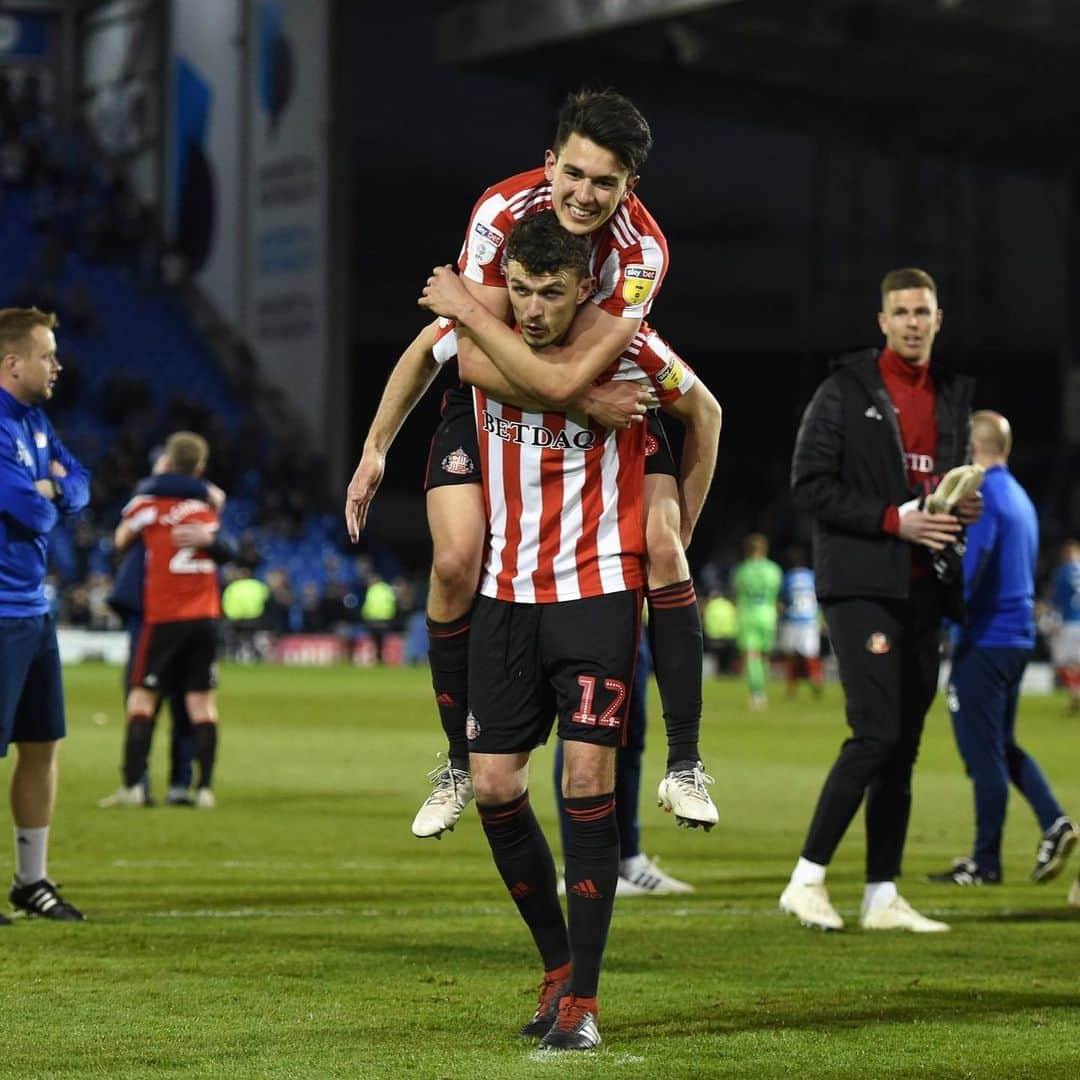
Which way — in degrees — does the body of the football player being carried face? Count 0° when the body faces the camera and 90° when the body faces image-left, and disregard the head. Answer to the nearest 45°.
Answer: approximately 0°

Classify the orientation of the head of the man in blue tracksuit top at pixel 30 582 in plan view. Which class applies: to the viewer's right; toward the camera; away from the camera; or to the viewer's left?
to the viewer's right

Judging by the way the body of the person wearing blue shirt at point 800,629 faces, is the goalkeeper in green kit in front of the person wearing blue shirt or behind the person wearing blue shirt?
behind

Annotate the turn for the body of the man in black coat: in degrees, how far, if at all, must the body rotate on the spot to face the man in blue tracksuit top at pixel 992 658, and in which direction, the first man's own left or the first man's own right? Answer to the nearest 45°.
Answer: approximately 135° to the first man's own left

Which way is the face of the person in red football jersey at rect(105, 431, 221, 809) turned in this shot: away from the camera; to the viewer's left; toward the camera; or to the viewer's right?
away from the camera

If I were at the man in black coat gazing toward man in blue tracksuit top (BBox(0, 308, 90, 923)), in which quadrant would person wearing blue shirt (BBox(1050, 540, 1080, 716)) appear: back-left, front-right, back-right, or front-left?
back-right

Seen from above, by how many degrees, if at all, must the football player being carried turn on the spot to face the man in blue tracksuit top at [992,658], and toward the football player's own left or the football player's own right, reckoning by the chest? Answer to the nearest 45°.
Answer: approximately 135° to the football player's own left

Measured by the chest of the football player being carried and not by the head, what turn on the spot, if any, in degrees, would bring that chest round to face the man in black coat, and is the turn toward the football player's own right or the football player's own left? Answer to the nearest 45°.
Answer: approximately 135° to the football player's own left

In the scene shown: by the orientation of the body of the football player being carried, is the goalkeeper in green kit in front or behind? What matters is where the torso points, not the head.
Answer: behind

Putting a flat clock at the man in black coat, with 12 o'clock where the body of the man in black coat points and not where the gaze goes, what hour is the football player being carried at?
The football player being carried is roughly at 2 o'clock from the man in black coat.

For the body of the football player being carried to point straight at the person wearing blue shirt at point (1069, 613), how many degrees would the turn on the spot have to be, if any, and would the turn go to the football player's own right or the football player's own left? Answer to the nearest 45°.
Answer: approximately 180°

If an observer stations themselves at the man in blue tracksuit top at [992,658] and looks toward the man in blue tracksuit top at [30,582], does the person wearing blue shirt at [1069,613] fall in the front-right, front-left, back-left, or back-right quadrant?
back-right

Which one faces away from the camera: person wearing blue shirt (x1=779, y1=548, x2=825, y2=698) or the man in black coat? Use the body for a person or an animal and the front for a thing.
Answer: the person wearing blue shirt

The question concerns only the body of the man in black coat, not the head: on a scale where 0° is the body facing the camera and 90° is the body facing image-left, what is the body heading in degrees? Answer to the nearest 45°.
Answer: approximately 315°

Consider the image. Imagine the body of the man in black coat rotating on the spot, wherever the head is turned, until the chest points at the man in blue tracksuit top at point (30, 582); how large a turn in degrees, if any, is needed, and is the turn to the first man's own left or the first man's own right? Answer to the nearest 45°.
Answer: approximately 135° to the first man's own right

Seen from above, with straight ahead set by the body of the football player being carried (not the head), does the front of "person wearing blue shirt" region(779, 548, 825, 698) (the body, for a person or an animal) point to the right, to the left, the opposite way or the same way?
the opposite way
